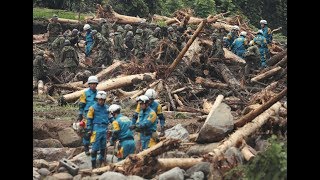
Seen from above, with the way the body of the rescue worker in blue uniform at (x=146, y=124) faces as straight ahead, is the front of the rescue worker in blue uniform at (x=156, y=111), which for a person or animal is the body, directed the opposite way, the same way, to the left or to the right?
the same way

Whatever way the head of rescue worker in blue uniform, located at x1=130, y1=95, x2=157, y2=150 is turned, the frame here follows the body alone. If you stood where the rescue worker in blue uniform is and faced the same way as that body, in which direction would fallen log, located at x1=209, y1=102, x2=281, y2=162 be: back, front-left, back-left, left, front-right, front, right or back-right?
back-left

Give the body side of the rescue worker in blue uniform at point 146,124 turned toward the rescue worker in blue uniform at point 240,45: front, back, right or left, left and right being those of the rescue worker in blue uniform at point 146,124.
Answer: back

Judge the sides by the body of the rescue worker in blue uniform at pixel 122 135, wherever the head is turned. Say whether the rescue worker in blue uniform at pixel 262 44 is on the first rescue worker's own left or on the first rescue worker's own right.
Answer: on the first rescue worker's own right

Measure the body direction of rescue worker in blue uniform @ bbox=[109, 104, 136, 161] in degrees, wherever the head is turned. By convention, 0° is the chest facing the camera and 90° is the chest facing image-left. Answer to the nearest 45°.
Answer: approximately 135°

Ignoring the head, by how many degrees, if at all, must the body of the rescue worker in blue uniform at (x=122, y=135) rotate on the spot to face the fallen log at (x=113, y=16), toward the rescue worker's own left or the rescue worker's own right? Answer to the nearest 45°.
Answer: approximately 45° to the rescue worker's own right

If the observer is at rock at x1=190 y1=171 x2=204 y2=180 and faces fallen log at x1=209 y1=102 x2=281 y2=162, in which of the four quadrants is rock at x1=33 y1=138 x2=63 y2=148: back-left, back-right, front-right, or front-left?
back-left
